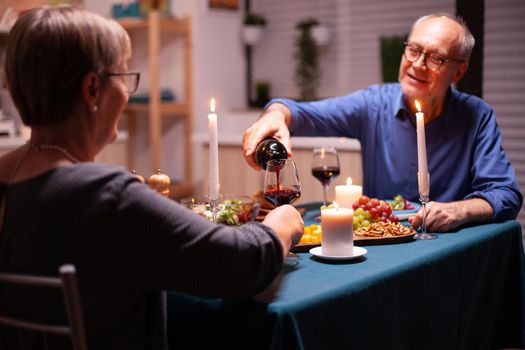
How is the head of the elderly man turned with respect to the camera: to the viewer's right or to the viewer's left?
to the viewer's left

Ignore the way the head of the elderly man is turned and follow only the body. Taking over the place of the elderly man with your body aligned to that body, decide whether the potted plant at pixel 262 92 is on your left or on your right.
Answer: on your right

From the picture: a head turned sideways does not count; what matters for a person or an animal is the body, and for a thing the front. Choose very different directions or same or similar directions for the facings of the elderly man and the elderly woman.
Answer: very different directions

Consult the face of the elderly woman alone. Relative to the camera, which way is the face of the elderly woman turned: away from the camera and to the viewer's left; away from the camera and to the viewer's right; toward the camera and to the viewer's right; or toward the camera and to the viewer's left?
away from the camera and to the viewer's right

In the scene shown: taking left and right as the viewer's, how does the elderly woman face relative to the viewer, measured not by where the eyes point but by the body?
facing away from the viewer and to the right of the viewer

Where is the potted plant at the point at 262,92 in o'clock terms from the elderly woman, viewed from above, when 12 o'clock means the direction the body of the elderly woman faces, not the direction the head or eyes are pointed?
The potted plant is roughly at 11 o'clock from the elderly woman.

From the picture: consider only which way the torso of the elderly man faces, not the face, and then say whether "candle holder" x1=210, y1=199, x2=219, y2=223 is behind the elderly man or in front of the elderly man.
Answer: in front
